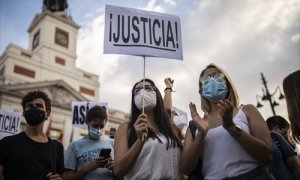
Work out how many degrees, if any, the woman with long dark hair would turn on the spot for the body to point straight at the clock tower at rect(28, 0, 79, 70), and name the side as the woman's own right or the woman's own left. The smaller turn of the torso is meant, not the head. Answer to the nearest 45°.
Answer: approximately 180°

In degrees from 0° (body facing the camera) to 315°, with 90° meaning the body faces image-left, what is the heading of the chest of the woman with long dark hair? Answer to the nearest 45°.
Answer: approximately 0°

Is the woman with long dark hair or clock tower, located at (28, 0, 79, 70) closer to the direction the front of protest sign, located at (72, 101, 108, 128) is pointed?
the woman with long dark hair

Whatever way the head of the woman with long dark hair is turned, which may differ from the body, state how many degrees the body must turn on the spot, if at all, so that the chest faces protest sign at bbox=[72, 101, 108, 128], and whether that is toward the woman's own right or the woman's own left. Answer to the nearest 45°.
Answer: approximately 180°

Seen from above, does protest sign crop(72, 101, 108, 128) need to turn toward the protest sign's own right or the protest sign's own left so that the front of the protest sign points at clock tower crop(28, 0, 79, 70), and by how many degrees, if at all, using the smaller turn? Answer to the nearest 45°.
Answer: approximately 180°

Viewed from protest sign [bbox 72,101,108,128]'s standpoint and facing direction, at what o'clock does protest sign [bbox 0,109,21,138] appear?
protest sign [bbox 0,109,21,138] is roughly at 3 o'clock from protest sign [bbox 72,101,108,128].

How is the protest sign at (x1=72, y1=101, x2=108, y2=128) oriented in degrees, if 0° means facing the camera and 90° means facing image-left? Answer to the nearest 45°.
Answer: approximately 0°
